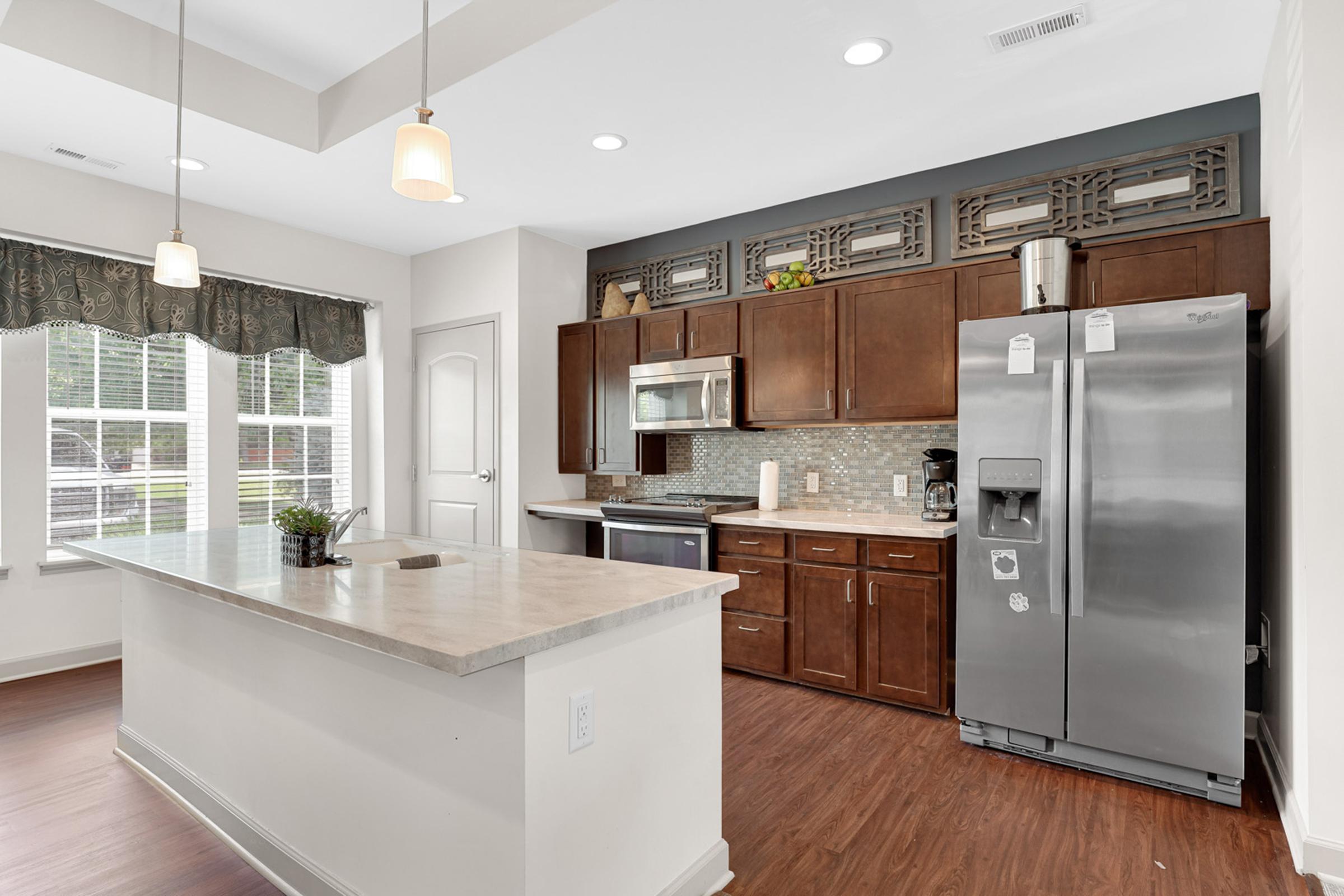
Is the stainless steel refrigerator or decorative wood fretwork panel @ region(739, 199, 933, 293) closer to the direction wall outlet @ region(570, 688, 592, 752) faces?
the stainless steel refrigerator

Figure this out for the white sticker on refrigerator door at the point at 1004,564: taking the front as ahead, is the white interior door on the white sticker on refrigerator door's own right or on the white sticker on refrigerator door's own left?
on the white sticker on refrigerator door's own right

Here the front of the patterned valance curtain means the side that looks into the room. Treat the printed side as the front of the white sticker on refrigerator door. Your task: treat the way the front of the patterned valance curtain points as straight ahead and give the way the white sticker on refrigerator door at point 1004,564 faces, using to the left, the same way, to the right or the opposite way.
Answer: to the right

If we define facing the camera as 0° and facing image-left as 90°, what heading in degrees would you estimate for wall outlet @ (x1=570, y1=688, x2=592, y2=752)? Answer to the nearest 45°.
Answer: approximately 315°

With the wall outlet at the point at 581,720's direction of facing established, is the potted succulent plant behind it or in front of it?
behind

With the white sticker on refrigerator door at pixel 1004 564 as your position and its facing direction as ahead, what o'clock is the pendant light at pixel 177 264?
The pendant light is roughly at 2 o'clock from the white sticker on refrigerator door.

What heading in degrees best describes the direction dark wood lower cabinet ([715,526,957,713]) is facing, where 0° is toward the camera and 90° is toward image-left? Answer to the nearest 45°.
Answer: approximately 45°

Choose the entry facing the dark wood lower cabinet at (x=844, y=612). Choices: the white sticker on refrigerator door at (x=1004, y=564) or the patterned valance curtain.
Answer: the patterned valance curtain

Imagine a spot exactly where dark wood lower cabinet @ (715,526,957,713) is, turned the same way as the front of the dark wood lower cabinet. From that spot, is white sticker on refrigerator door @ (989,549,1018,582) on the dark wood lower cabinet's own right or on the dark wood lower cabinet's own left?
on the dark wood lower cabinet's own left

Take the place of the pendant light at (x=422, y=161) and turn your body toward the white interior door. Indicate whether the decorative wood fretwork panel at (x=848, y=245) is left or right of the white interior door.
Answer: right
